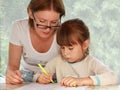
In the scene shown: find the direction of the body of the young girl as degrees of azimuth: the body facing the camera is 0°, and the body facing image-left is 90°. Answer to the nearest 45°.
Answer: approximately 45°
